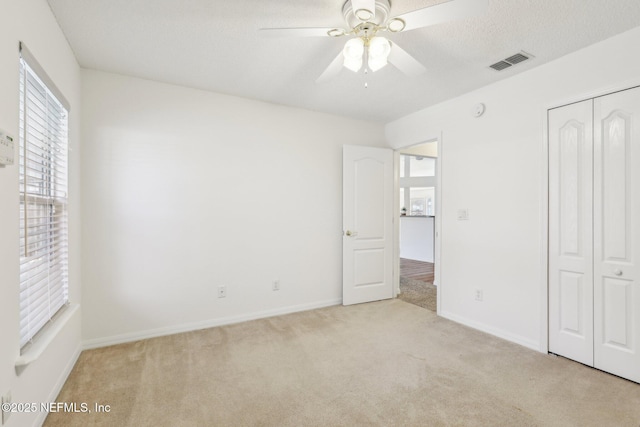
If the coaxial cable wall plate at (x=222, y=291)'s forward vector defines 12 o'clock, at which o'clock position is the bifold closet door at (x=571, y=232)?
The bifold closet door is roughly at 10 o'clock from the coaxial cable wall plate.

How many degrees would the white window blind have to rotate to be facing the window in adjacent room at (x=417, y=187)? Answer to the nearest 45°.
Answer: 0° — it already faces it

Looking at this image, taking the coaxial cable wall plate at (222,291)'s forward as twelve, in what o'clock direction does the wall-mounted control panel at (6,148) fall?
The wall-mounted control panel is roughly at 1 o'clock from the coaxial cable wall plate.

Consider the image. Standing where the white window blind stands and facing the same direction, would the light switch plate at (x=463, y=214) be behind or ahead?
ahead

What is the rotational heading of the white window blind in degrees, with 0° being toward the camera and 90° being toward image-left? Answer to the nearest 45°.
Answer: approximately 270°

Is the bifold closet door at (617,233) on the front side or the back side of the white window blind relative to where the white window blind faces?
on the front side

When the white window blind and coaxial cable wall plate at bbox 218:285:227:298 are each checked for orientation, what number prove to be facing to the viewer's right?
1

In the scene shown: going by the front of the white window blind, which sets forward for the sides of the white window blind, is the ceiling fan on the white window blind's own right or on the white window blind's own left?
on the white window blind's own right

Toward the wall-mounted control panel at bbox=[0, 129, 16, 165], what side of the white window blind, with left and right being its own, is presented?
right
